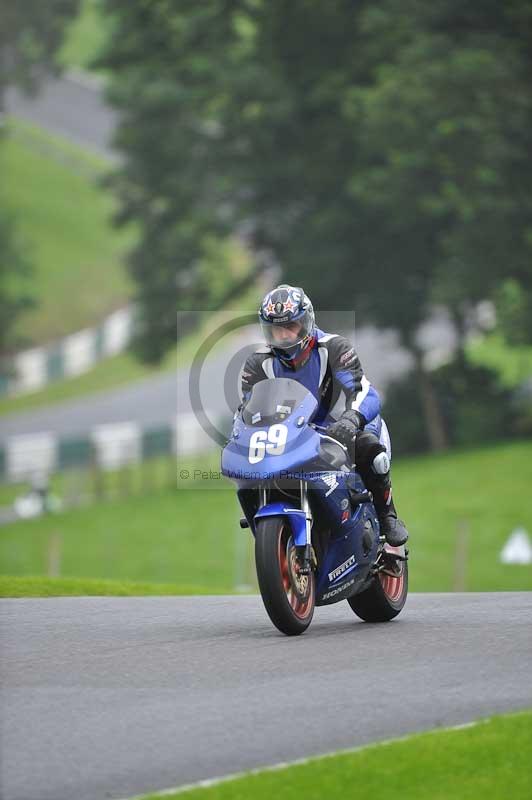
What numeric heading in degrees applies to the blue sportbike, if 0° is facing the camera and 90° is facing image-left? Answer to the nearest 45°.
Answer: approximately 45°

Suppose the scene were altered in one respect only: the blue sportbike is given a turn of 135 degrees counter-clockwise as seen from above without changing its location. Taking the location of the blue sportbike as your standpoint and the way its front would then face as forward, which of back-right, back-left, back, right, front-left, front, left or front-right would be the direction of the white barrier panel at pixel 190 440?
left

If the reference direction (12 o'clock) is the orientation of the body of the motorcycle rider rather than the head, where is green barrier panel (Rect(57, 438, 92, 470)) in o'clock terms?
The green barrier panel is roughly at 4 o'clock from the motorcycle rider.

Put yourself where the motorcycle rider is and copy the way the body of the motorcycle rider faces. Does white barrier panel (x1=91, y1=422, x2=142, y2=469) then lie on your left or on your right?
on your right

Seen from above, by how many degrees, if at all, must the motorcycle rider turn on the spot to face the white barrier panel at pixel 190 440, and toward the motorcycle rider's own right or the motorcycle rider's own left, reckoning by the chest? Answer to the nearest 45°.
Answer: approximately 135° to the motorcycle rider's own right

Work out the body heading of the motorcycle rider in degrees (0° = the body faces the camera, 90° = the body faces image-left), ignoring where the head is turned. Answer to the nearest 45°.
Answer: approximately 45°

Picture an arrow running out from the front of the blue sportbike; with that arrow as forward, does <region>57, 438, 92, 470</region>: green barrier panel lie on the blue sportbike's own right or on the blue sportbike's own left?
on the blue sportbike's own right
